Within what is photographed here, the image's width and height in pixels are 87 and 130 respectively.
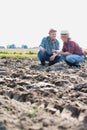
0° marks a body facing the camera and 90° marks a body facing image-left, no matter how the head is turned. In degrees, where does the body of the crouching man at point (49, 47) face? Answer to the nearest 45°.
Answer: approximately 315°

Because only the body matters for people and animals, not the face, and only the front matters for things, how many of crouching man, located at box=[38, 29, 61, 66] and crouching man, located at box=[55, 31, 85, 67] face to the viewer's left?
1

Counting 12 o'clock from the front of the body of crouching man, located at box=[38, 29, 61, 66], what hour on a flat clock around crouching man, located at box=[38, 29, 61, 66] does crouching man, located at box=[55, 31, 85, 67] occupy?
crouching man, located at box=[55, 31, 85, 67] is roughly at 11 o'clock from crouching man, located at box=[38, 29, 61, 66].

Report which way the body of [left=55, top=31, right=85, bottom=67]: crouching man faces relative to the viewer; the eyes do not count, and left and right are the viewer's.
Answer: facing to the left of the viewer

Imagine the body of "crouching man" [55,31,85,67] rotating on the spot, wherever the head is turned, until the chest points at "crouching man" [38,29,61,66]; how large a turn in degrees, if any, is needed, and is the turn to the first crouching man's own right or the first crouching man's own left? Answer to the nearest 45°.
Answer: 0° — they already face them
